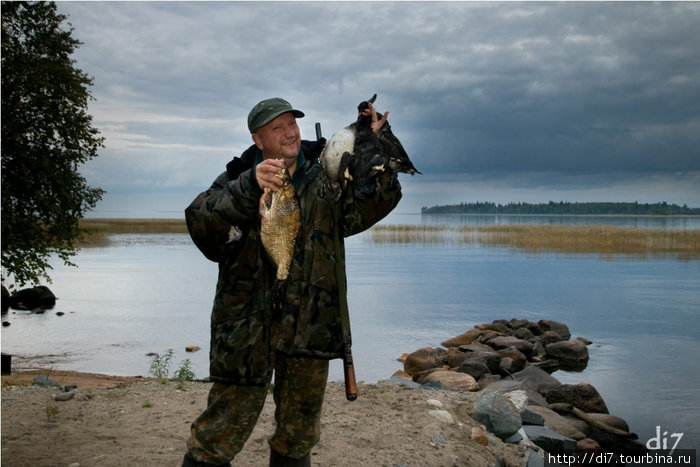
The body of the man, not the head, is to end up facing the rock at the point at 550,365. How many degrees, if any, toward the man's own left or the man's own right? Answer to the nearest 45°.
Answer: approximately 135° to the man's own left

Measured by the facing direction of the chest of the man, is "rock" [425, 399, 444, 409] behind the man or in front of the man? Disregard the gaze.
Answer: behind

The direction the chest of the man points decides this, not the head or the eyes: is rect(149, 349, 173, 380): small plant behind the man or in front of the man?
behind

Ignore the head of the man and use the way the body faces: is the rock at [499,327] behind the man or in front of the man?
behind

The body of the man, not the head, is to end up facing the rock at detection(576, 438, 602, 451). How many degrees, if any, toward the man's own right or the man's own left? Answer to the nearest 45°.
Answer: approximately 135° to the man's own left

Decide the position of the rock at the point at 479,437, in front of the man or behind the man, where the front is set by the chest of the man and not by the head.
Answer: behind

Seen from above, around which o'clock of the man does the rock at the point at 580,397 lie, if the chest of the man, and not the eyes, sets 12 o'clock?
The rock is roughly at 7 o'clock from the man.

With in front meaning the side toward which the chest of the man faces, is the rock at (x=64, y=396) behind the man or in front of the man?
behind

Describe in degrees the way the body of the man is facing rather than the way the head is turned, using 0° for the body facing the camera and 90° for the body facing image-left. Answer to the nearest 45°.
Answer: approximately 0°

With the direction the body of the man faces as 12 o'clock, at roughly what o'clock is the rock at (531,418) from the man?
The rock is roughly at 7 o'clock from the man.

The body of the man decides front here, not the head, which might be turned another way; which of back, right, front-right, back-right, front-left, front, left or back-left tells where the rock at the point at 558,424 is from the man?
back-left
